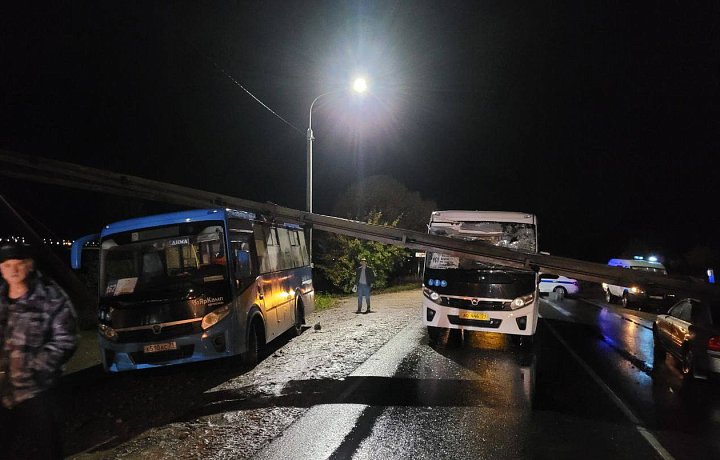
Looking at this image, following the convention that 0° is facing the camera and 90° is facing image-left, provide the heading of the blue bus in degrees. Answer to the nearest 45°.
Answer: approximately 45°

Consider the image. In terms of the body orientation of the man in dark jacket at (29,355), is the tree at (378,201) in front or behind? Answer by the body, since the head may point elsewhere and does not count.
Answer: behind

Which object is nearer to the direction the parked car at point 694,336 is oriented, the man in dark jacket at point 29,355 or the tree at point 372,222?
the tree

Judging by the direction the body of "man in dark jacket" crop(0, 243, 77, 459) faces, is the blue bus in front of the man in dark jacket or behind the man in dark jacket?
behind

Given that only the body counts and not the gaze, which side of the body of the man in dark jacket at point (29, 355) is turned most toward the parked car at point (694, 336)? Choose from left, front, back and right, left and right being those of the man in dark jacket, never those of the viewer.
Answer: left

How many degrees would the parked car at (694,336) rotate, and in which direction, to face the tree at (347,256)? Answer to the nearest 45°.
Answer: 0° — it already faces it

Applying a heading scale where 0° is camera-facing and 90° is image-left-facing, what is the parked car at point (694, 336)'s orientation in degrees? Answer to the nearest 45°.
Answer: approximately 135°

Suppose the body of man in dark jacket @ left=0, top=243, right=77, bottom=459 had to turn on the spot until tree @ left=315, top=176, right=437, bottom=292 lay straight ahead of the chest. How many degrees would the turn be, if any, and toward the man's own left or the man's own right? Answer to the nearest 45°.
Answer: approximately 135° to the man's own left

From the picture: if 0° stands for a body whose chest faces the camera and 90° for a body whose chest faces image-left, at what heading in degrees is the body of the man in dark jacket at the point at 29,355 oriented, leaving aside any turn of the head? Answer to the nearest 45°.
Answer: approximately 0°

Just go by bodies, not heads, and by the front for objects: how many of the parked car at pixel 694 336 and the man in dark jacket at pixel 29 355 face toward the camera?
1

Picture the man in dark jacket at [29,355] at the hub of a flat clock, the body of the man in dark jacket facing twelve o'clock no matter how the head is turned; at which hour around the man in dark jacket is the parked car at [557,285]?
The parked car is roughly at 8 o'clock from the man in dark jacket.
